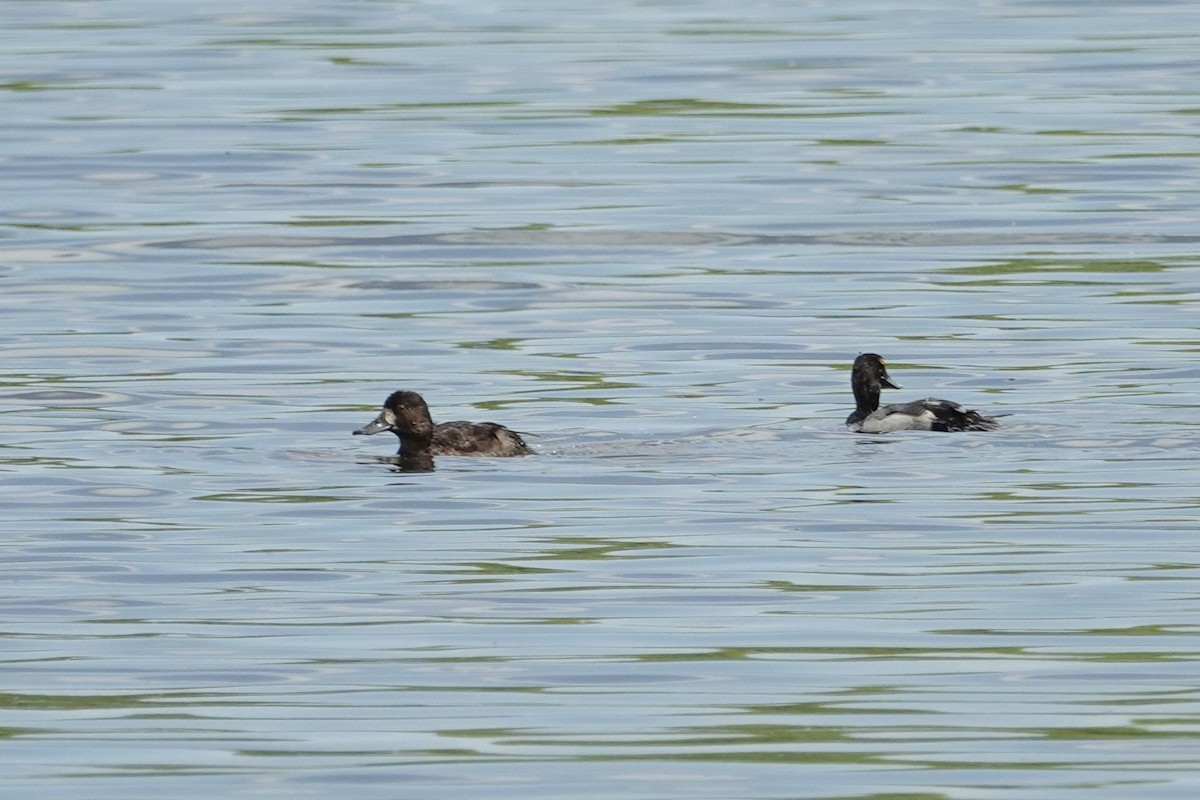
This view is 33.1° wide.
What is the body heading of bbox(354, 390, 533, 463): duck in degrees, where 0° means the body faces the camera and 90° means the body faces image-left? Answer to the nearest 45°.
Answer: approximately 90°
